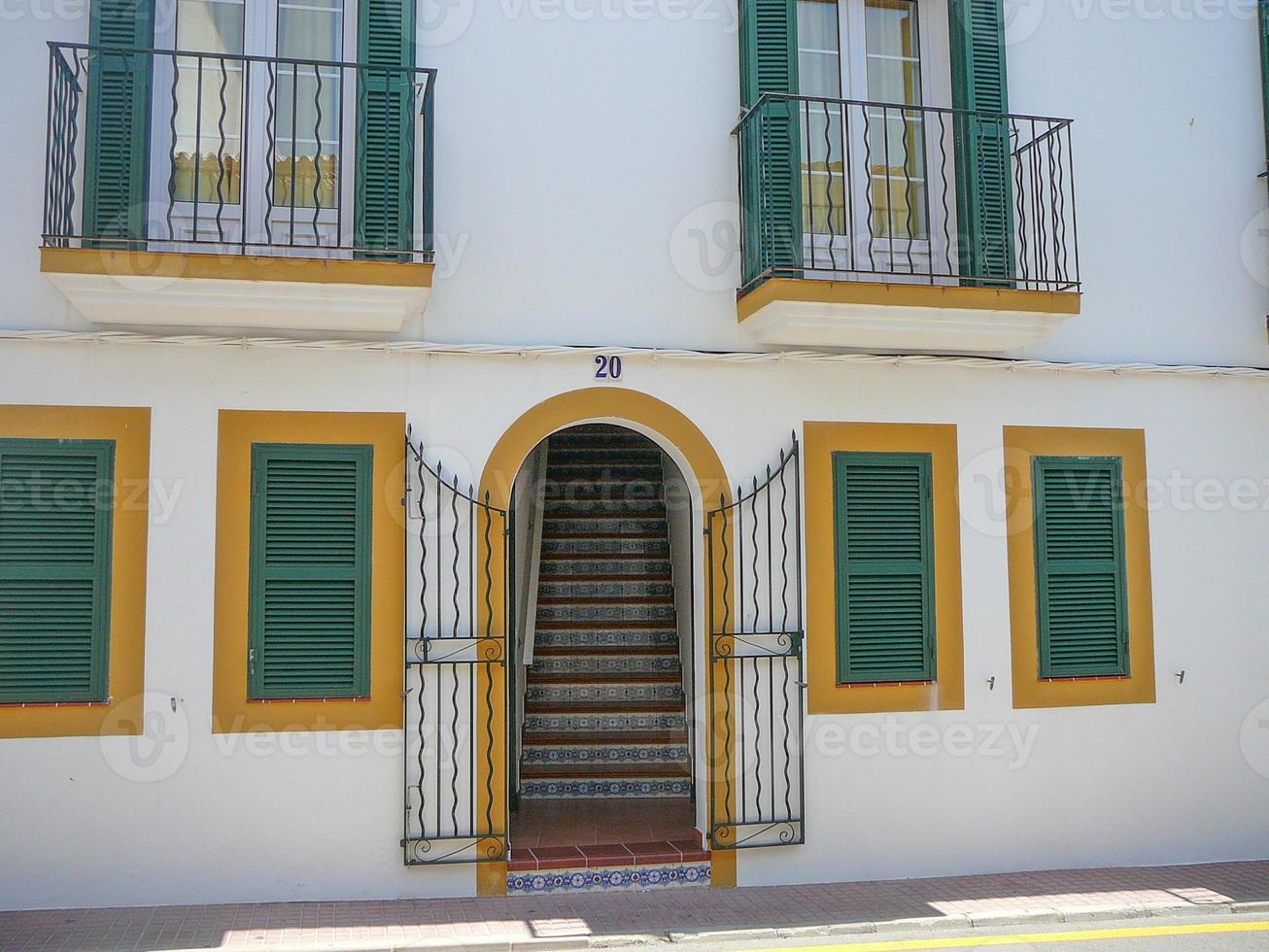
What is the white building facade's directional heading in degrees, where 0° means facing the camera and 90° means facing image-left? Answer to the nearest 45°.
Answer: approximately 0°
